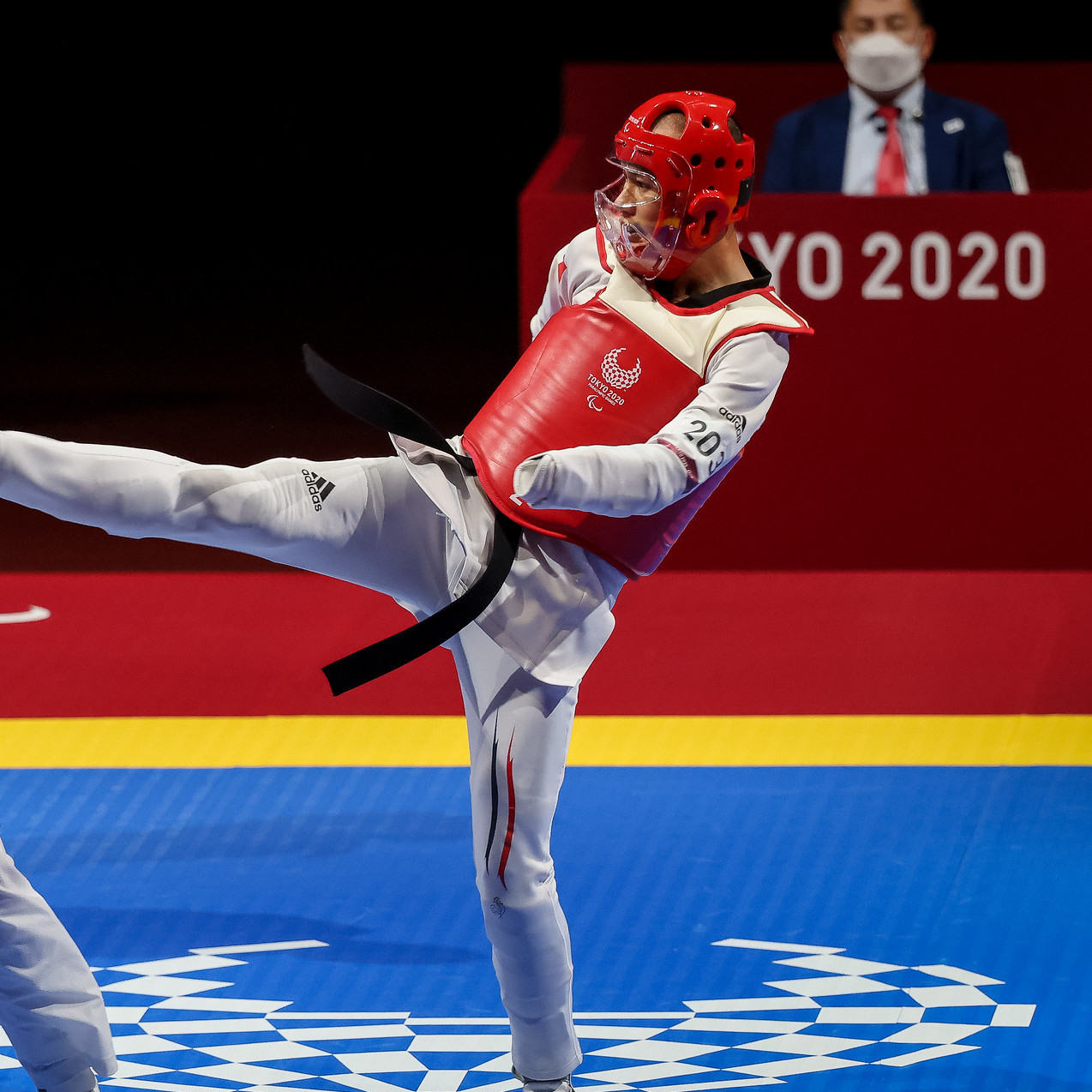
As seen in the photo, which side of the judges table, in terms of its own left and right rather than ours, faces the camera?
front

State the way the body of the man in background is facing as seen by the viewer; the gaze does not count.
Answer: toward the camera

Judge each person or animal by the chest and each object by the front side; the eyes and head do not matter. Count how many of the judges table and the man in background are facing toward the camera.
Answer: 2
